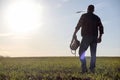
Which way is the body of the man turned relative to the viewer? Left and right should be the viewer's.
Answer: facing away from the viewer
